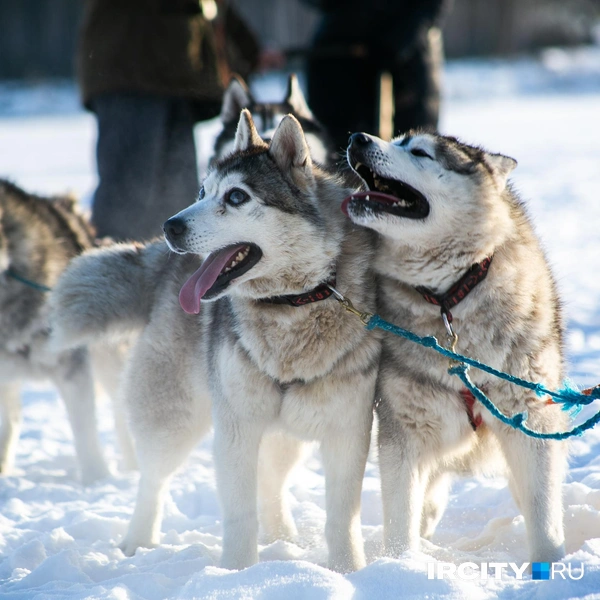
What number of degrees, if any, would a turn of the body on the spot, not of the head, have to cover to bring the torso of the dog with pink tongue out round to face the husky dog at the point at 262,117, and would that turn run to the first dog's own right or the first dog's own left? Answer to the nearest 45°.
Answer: approximately 135° to the first dog's own left

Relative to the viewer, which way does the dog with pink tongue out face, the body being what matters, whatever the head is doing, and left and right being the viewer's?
facing the viewer and to the right of the viewer
